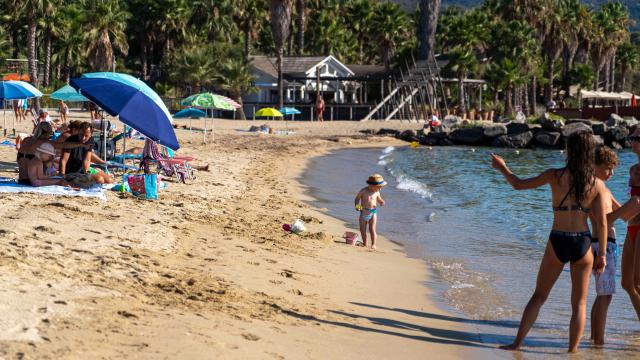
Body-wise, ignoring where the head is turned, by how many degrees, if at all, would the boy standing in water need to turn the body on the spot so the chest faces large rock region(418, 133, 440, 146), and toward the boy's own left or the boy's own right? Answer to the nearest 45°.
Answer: approximately 90° to the boy's own left

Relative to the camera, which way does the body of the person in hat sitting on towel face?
to the viewer's right

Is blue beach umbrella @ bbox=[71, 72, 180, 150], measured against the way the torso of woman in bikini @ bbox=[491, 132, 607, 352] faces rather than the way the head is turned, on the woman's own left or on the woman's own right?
on the woman's own left

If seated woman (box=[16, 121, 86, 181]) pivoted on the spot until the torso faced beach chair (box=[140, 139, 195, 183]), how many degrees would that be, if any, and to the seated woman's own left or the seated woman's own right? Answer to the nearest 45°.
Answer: approximately 45° to the seated woman's own right

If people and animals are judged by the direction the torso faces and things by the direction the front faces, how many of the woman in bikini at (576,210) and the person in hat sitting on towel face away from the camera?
1

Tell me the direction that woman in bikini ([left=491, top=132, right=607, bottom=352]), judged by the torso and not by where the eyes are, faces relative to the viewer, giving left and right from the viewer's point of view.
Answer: facing away from the viewer

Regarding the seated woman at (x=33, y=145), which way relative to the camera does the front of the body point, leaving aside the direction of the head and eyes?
to the viewer's right

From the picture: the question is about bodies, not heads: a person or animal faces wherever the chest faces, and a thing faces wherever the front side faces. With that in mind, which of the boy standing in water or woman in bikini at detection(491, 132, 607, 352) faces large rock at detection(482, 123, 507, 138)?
the woman in bikini
